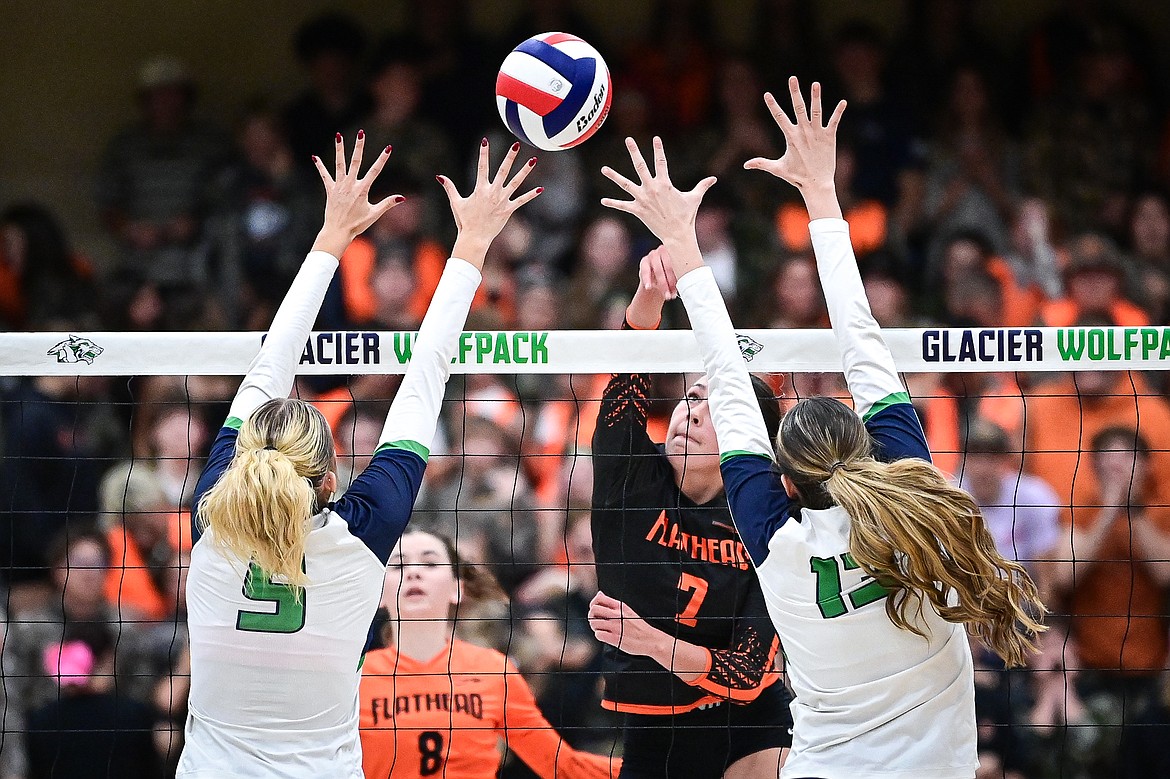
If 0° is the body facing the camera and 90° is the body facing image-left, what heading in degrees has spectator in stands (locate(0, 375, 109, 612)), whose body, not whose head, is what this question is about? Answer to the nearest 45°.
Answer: approximately 0°

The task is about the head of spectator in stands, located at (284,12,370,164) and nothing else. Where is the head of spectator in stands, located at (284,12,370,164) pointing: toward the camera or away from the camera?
toward the camera

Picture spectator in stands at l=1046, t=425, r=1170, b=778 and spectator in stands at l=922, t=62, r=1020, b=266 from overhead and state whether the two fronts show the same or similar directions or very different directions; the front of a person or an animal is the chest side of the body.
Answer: same or similar directions

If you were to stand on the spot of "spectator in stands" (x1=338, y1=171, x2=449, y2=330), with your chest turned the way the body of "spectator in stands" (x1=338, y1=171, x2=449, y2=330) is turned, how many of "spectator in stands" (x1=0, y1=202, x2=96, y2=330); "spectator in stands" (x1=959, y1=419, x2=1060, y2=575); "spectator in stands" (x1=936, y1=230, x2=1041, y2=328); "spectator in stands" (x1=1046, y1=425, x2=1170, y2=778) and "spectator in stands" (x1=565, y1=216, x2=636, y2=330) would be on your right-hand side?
1

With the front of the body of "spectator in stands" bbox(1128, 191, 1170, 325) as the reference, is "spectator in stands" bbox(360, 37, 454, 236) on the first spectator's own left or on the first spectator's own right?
on the first spectator's own right

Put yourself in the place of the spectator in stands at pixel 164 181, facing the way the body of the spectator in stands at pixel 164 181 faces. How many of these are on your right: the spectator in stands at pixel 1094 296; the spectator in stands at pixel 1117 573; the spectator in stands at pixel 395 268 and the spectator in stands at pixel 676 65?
0

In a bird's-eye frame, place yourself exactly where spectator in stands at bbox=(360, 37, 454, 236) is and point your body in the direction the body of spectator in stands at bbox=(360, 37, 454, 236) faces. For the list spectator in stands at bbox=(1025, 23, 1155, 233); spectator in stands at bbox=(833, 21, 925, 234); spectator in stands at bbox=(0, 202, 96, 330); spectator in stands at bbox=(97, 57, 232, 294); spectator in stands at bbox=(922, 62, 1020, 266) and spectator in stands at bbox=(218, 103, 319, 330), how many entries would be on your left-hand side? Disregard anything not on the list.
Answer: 3

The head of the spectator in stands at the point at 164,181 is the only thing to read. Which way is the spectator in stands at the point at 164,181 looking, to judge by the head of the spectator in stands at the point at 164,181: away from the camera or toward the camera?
toward the camera

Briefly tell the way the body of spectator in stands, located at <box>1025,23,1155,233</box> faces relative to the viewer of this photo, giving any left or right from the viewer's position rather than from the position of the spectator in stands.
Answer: facing the viewer

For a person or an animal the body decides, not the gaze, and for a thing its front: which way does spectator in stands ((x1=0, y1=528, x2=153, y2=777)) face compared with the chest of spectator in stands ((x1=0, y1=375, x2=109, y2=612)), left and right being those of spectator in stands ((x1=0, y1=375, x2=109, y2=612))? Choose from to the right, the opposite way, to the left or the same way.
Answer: the same way

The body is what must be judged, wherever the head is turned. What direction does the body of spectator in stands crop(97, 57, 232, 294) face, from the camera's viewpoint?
toward the camera

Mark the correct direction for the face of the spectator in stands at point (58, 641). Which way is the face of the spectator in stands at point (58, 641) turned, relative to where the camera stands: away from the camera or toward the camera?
toward the camera

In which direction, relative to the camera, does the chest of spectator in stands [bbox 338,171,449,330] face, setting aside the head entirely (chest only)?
toward the camera

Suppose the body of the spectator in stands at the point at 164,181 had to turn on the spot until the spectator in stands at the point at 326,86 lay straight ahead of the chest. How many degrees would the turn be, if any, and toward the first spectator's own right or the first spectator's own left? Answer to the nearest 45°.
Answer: approximately 90° to the first spectator's own left

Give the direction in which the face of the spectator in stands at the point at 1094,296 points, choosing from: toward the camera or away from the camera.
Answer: toward the camera
